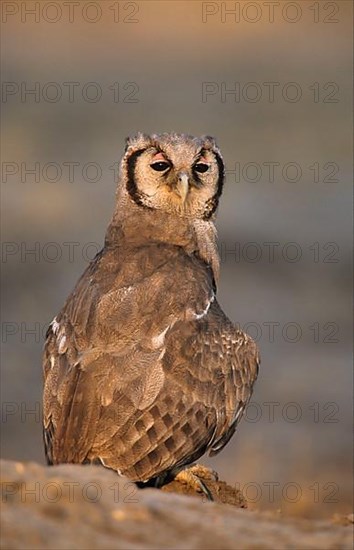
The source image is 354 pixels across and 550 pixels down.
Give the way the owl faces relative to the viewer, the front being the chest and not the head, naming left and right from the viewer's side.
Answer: facing away from the viewer and to the right of the viewer
